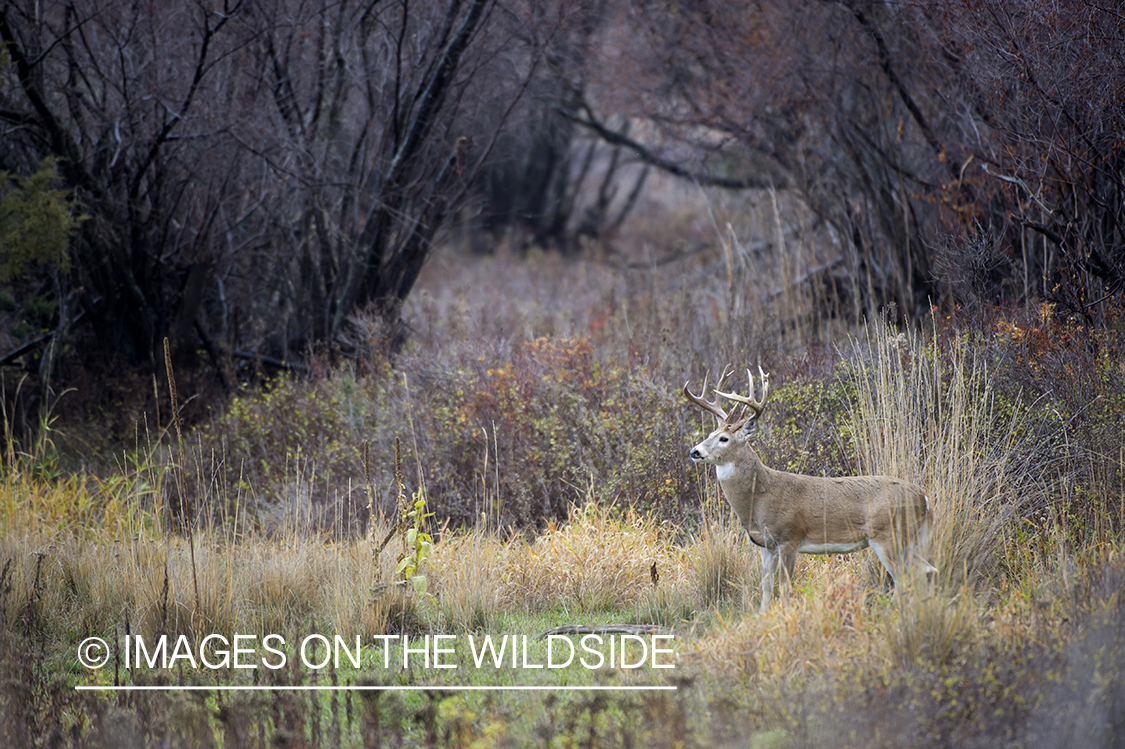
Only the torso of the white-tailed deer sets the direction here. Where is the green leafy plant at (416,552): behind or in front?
in front

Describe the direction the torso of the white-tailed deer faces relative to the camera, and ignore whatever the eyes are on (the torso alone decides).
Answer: to the viewer's left
